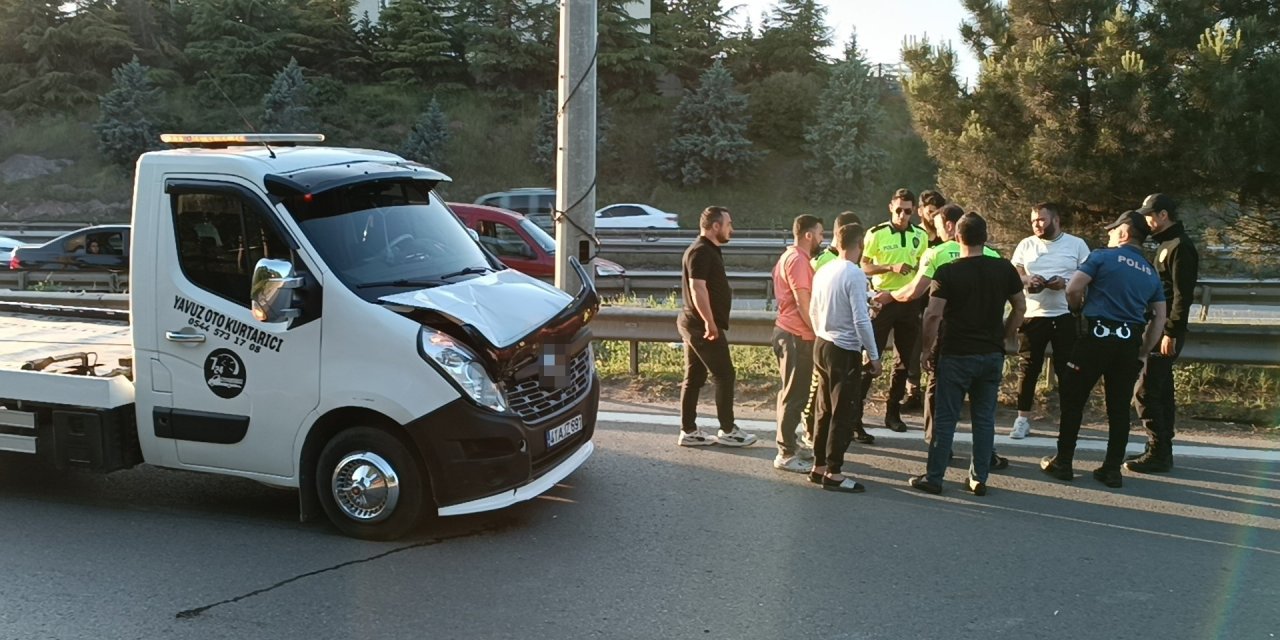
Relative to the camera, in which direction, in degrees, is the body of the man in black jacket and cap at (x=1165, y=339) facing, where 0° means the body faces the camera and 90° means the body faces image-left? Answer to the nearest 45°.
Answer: approximately 90°

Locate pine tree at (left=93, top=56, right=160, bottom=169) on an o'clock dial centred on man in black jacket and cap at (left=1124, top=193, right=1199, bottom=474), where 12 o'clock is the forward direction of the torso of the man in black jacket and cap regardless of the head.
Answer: The pine tree is roughly at 1 o'clock from the man in black jacket and cap.

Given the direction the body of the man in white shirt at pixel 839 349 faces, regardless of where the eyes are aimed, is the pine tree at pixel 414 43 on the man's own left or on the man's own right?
on the man's own left

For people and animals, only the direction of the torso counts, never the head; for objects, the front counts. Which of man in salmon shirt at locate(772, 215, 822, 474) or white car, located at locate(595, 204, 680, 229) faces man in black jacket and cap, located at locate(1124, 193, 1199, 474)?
the man in salmon shirt

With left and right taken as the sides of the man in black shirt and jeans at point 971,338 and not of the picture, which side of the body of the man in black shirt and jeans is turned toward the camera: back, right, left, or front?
back

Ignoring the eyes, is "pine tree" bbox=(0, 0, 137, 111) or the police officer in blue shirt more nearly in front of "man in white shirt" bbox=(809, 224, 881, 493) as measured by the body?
the police officer in blue shirt

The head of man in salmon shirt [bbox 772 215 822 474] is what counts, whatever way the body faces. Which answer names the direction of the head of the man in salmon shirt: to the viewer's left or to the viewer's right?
to the viewer's right

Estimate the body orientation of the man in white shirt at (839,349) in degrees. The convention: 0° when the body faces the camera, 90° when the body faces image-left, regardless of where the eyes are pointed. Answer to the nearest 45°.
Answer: approximately 225°

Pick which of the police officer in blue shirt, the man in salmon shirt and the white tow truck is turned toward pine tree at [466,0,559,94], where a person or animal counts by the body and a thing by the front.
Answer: the police officer in blue shirt
